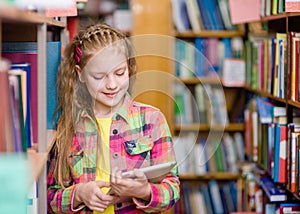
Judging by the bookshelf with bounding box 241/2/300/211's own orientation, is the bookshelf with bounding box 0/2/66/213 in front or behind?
in front

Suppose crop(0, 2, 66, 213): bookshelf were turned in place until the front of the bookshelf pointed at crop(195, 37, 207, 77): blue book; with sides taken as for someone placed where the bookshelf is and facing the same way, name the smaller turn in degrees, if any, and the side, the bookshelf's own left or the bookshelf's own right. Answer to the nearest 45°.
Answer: approximately 90° to the bookshelf's own left

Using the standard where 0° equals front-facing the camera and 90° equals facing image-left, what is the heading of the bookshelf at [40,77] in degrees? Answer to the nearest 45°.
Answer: approximately 315°

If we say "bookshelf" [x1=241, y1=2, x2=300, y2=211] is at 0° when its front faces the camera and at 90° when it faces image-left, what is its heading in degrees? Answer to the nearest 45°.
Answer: approximately 45°

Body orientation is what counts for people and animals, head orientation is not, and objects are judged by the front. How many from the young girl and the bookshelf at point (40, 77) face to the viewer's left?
0

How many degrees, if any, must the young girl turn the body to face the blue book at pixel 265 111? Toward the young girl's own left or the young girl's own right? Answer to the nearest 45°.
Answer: approximately 135° to the young girl's own left

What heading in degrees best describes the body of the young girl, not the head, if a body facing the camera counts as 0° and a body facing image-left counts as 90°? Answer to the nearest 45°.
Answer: approximately 0°

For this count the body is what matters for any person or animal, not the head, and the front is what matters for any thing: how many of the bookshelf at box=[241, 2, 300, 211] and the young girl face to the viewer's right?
0
